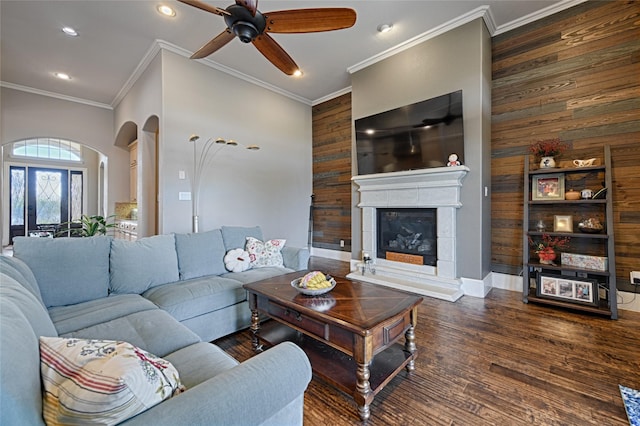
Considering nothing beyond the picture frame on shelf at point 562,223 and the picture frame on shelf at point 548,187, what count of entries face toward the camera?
2

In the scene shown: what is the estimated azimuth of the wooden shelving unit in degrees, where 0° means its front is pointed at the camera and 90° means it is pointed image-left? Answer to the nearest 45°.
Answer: approximately 45°

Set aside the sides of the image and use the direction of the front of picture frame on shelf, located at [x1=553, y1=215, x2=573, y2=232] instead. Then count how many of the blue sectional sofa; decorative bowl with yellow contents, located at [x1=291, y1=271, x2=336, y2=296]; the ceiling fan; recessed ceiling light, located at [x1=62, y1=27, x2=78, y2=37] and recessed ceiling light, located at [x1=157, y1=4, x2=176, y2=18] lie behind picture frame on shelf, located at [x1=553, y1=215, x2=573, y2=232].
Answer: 0

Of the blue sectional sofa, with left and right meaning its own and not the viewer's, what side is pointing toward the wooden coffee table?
front

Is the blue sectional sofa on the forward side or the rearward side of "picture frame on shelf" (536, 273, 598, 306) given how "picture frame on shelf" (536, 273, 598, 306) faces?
on the forward side

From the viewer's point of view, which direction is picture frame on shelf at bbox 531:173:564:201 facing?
toward the camera

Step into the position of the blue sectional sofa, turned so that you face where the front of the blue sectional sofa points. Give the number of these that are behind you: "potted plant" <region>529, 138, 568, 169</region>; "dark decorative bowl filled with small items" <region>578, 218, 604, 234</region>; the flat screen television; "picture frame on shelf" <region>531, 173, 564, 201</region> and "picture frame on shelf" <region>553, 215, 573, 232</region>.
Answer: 0

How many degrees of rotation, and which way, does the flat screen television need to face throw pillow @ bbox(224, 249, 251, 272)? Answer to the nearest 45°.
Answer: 0° — it already faces it

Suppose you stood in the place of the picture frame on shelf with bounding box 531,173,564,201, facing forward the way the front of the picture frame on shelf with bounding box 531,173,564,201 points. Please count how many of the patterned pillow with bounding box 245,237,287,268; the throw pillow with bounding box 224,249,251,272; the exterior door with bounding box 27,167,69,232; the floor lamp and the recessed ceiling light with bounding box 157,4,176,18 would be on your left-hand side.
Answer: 0

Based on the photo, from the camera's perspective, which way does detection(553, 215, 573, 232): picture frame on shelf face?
toward the camera

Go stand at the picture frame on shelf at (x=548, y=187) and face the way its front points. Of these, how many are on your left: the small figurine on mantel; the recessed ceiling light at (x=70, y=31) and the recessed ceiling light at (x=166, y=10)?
0

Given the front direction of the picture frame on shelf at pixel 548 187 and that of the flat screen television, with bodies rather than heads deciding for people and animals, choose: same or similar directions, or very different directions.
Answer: same or similar directions

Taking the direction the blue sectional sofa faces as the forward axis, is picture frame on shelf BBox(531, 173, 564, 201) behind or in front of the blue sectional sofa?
in front

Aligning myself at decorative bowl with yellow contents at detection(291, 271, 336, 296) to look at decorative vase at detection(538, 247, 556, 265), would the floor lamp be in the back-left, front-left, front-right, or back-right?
back-left

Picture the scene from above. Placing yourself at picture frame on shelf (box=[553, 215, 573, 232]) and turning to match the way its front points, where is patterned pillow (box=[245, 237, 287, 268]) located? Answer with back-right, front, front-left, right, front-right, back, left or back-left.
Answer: front-right

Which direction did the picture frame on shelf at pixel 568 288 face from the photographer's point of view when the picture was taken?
facing the viewer and to the left of the viewer
